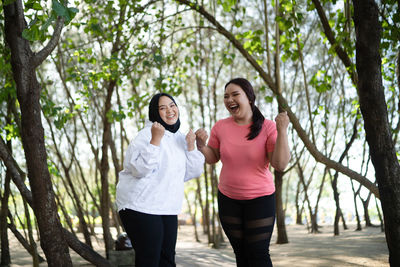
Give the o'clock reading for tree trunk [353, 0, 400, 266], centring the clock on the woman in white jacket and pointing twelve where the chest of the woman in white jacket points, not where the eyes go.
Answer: The tree trunk is roughly at 10 o'clock from the woman in white jacket.

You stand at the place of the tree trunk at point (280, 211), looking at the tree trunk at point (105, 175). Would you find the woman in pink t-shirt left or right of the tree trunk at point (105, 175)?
left

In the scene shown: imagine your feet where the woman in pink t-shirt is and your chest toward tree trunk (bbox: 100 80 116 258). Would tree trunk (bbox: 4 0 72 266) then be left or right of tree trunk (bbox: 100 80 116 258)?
left

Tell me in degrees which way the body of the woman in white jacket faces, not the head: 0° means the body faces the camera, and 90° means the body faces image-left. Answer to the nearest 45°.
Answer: approximately 315°

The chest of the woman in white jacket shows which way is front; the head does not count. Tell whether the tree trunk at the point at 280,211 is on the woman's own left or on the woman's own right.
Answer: on the woman's own left

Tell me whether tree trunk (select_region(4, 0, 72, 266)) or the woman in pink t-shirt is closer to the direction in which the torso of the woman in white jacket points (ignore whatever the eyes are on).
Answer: the woman in pink t-shirt

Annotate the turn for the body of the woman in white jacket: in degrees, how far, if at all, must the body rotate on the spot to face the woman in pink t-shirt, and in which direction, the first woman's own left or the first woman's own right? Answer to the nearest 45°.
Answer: approximately 45° to the first woman's own left

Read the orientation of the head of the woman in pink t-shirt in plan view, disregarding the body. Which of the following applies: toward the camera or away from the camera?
toward the camera

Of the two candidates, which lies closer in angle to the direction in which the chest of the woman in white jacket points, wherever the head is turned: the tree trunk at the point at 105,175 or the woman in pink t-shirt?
the woman in pink t-shirt

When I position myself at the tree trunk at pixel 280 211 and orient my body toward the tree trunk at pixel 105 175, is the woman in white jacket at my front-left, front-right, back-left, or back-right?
front-left

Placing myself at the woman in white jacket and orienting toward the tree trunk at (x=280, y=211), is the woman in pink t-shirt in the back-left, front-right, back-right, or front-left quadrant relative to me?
front-right
